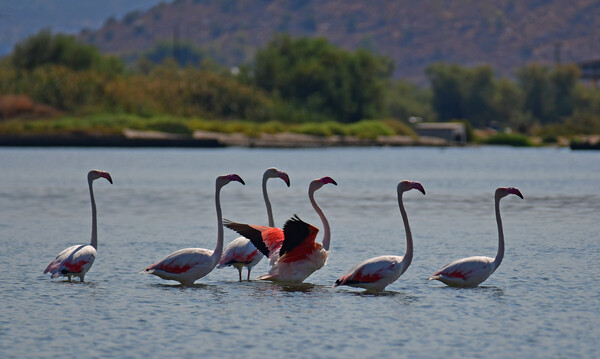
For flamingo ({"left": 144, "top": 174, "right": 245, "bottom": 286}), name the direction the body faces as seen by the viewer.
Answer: to the viewer's right

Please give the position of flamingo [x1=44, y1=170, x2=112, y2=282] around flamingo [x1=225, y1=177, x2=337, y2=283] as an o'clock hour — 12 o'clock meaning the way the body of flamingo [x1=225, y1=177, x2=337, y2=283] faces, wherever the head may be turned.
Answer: flamingo [x1=44, y1=170, x2=112, y2=282] is roughly at 6 o'clock from flamingo [x1=225, y1=177, x2=337, y2=283].

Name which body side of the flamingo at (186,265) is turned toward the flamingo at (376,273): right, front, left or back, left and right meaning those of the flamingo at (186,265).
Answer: front

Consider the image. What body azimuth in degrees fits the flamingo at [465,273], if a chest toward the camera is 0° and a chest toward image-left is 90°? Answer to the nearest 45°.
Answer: approximately 270°

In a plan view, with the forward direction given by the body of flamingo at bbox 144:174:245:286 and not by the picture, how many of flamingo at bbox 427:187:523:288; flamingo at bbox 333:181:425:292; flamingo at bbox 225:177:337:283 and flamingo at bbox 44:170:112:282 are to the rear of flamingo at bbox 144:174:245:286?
1

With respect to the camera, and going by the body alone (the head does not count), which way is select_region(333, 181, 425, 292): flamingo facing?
to the viewer's right

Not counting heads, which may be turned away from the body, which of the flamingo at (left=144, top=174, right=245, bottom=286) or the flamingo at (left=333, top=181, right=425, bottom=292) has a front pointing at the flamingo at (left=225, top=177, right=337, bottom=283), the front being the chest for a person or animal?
the flamingo at (left=144, top=174, right=245, bottom=286)

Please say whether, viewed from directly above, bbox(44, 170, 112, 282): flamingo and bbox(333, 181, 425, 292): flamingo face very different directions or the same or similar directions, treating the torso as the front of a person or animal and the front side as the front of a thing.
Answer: same or similar directions

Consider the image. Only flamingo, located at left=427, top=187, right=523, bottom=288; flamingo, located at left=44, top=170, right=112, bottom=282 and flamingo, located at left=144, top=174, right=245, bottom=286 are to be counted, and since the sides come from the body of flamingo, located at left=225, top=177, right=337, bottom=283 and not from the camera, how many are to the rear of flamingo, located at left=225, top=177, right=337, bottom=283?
2

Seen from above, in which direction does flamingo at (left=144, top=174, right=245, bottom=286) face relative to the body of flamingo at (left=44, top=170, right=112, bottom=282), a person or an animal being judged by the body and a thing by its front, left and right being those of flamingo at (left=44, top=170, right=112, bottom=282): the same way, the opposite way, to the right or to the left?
the same way

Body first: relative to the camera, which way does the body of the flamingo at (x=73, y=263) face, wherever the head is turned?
to the viewer's right

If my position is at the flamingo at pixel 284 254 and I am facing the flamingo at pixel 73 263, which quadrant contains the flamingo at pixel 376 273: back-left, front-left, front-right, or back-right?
back-left

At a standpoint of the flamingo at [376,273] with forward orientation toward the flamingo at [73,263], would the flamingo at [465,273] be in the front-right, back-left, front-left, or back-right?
back-right

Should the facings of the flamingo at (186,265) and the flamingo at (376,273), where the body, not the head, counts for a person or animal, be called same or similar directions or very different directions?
same or similar directions

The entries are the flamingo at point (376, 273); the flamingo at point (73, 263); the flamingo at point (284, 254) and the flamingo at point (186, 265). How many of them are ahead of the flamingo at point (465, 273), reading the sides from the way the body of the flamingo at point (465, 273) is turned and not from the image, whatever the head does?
0

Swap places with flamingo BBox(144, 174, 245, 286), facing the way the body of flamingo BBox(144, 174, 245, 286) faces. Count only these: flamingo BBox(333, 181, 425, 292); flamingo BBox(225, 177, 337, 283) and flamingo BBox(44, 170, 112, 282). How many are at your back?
1

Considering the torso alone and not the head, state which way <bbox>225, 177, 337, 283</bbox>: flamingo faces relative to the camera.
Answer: to the viewer's right

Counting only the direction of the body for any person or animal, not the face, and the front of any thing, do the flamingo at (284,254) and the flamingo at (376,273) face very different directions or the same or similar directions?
same or similar directions

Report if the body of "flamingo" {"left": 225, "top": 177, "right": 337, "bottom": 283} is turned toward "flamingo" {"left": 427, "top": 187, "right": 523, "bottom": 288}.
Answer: yes

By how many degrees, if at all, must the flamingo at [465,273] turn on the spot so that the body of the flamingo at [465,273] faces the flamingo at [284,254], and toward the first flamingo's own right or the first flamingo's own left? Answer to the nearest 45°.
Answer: approximately 180°
